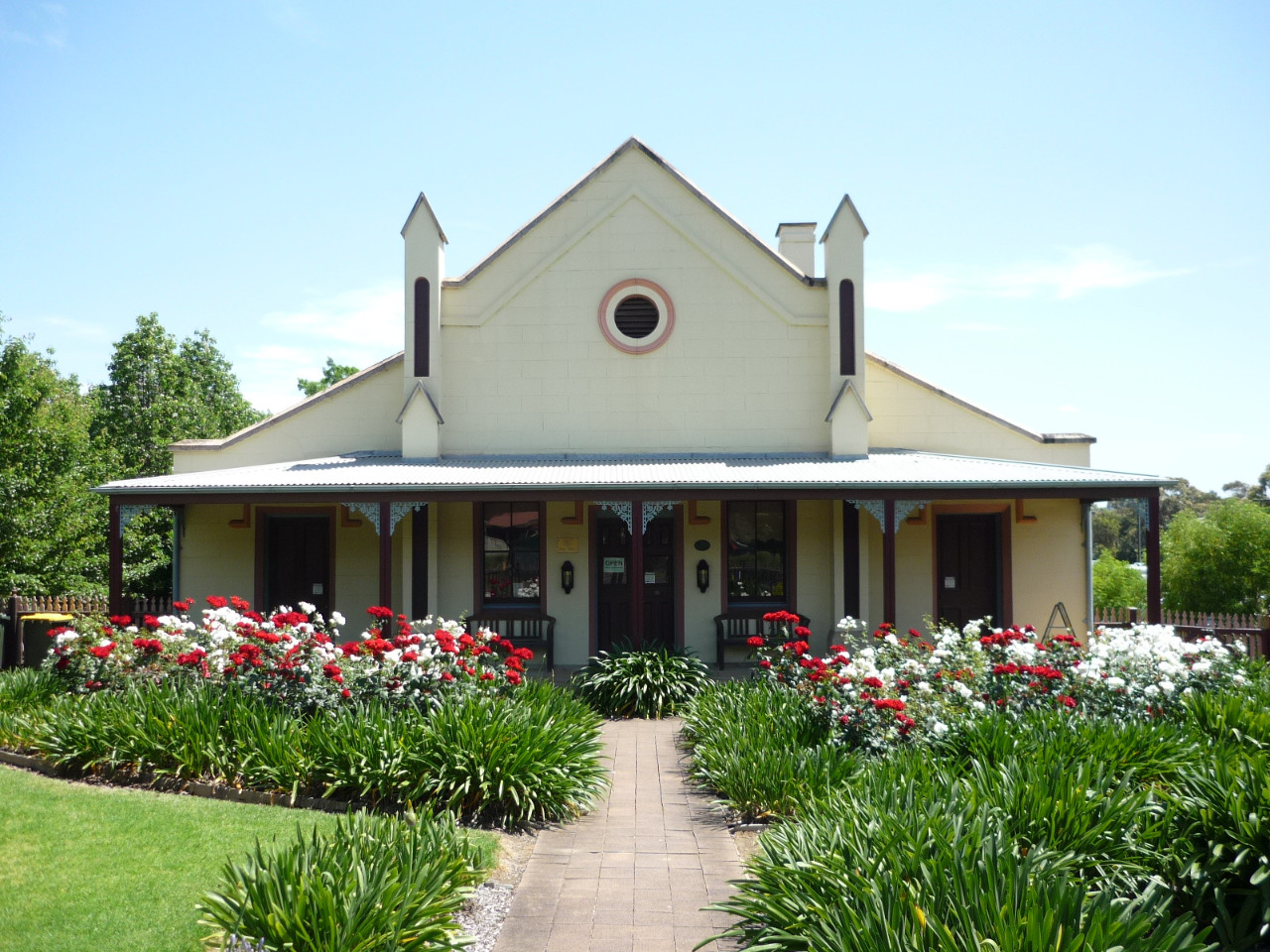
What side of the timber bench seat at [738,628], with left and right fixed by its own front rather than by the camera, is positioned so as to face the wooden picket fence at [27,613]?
right

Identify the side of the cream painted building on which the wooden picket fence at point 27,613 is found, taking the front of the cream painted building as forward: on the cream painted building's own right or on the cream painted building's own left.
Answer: on the cream painted building's own right

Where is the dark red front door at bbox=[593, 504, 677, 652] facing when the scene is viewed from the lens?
facing the viewer

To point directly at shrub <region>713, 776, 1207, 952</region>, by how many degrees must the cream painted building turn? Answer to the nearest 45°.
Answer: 0° — it already faces it

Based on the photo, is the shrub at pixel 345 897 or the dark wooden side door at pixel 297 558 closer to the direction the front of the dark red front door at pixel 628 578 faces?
the shrub

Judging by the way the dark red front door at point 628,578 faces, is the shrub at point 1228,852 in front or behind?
in front

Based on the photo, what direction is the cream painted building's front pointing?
toward the camera

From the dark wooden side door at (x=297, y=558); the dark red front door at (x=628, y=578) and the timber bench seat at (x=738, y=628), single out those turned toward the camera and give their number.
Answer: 3

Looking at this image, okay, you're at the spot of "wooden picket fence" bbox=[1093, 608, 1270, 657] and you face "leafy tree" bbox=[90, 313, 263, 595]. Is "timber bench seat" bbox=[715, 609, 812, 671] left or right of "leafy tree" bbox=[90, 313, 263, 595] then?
left

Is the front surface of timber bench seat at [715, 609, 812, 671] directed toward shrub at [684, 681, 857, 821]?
yes

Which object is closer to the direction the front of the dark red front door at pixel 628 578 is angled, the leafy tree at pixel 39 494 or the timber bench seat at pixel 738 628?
the timber bench seat

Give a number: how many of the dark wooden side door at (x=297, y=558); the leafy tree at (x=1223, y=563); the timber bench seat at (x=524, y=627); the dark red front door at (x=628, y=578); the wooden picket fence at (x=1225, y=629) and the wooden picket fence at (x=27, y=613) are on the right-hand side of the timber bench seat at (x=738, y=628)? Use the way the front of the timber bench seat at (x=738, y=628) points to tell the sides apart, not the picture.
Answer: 4
